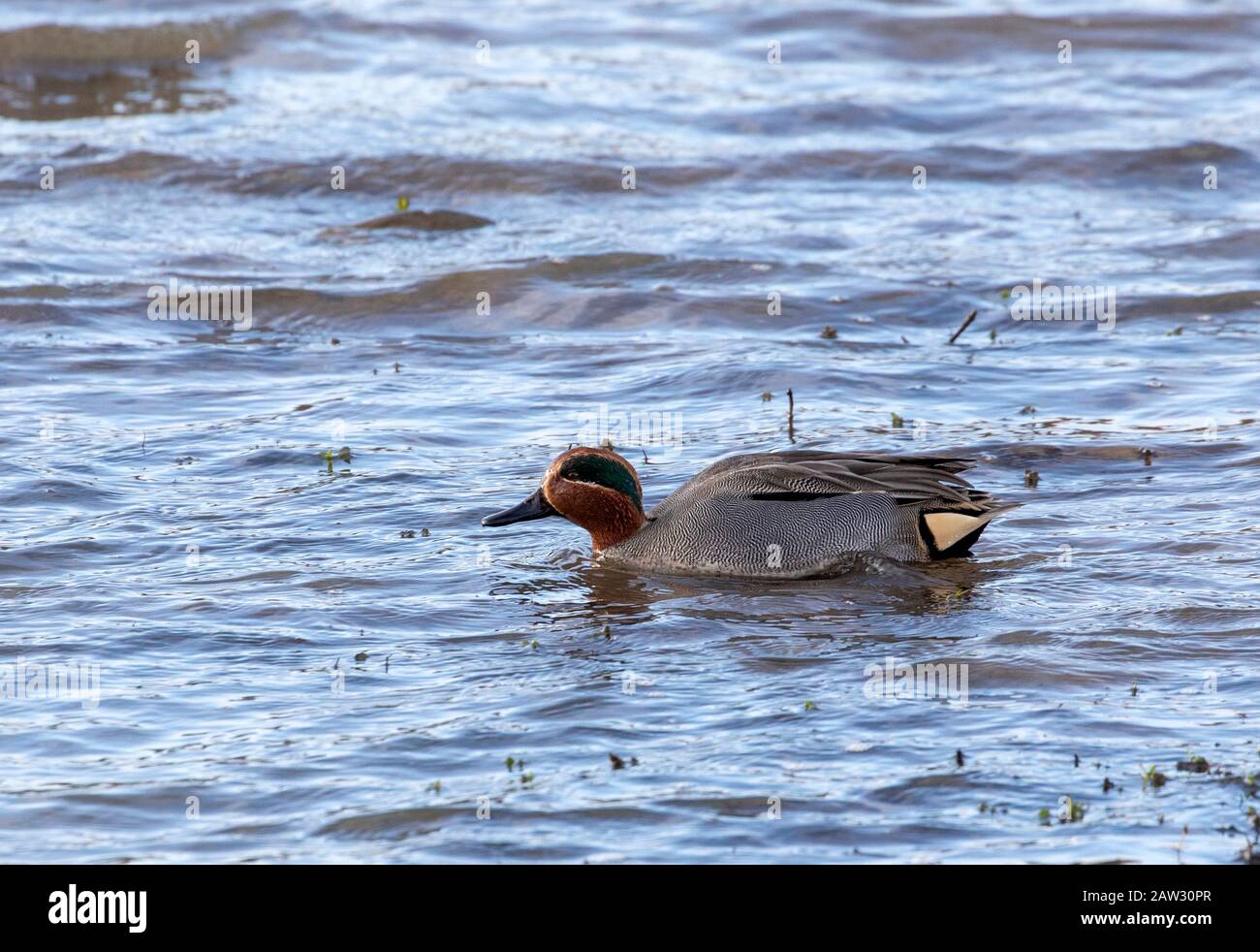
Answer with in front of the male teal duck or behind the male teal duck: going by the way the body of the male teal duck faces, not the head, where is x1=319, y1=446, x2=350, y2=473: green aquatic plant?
in front

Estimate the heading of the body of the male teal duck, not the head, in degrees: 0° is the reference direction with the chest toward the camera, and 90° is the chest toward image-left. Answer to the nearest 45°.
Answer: approximately 90°

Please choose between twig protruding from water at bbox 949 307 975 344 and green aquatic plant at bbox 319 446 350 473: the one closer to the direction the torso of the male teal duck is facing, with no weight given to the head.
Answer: the green aquatic plant

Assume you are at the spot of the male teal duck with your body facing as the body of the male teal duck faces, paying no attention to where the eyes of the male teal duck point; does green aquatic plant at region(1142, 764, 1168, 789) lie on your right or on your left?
on your left

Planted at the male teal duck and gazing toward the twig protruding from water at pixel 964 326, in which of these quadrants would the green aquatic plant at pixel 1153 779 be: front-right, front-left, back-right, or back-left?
back-right

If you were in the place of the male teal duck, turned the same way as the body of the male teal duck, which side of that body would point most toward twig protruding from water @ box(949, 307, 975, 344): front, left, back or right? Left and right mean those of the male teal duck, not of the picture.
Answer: right
